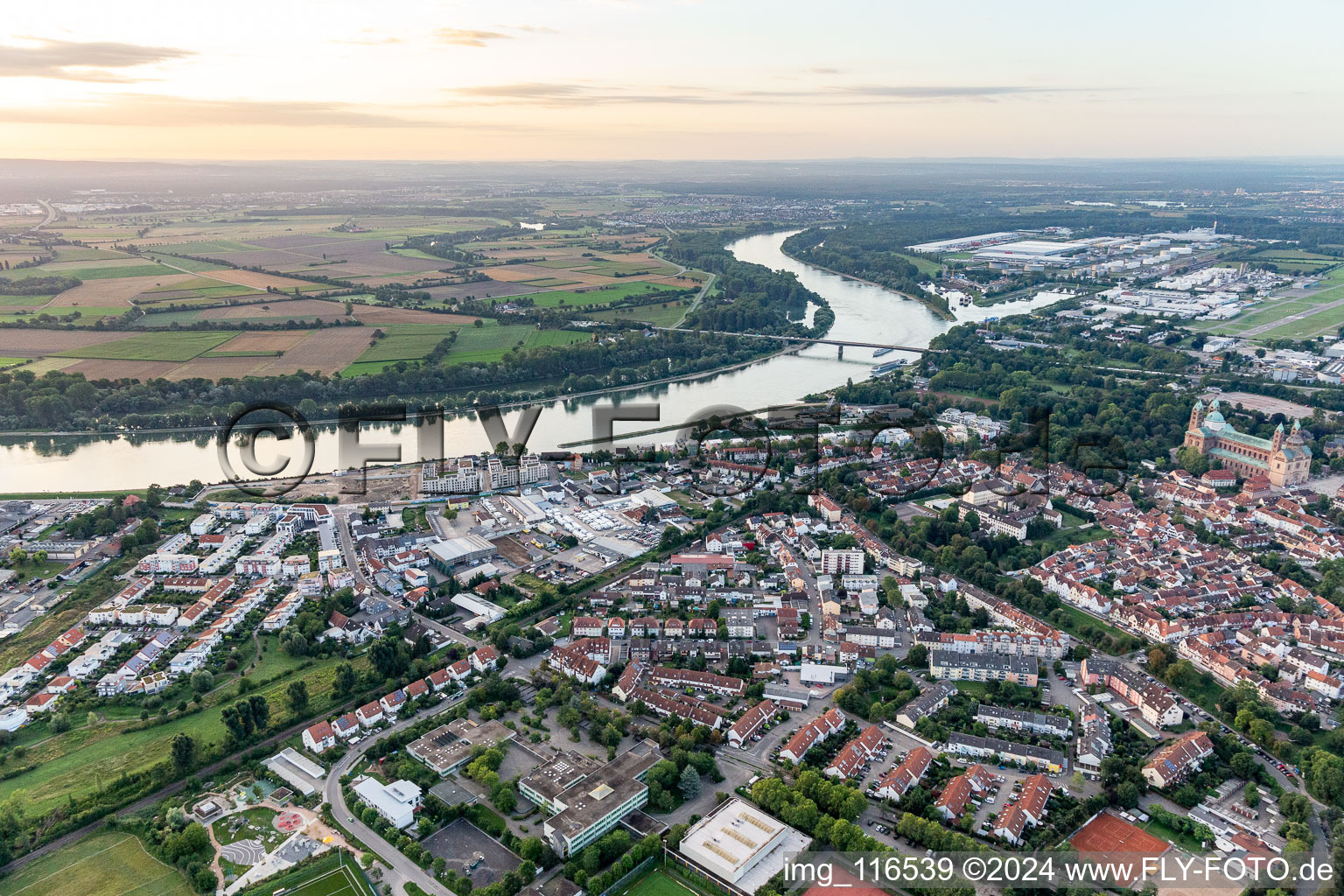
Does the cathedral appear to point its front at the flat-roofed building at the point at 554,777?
no

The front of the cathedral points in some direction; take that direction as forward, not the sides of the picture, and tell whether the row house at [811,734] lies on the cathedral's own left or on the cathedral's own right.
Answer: on the cathedral's own right

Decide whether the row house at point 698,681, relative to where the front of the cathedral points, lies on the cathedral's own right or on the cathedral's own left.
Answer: on the cathedral's own right

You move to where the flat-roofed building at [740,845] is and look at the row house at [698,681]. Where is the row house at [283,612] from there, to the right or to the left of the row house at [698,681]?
left

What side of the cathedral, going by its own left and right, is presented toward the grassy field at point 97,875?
right

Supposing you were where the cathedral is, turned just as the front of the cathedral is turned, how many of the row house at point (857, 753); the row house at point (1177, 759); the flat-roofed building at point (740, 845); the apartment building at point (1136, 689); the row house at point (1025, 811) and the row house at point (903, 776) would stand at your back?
0

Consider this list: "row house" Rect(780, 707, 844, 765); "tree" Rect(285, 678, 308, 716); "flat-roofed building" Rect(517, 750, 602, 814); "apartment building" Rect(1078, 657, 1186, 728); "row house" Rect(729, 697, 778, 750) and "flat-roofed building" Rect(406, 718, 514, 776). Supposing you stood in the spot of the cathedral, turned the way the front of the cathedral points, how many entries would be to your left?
0

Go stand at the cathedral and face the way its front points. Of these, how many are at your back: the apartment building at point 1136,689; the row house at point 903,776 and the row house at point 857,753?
0

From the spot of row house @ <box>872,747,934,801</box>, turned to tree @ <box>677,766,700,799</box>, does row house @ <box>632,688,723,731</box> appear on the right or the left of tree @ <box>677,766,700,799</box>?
right

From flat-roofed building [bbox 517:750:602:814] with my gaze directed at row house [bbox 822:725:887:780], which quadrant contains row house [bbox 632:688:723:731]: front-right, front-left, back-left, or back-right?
front-left

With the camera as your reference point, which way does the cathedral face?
facing the viewer and to the right of the viewer

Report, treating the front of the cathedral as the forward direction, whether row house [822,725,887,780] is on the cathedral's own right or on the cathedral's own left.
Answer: on the cathedral's own right

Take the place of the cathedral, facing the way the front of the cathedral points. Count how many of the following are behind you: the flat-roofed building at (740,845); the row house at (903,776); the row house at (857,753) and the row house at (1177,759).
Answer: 0

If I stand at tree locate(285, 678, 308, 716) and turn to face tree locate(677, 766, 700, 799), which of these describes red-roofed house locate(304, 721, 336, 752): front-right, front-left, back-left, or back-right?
front-right

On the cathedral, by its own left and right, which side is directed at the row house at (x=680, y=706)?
right

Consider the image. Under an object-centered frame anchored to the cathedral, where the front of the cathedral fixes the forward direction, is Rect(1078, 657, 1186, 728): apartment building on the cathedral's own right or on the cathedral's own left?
on the cathedral's own right
